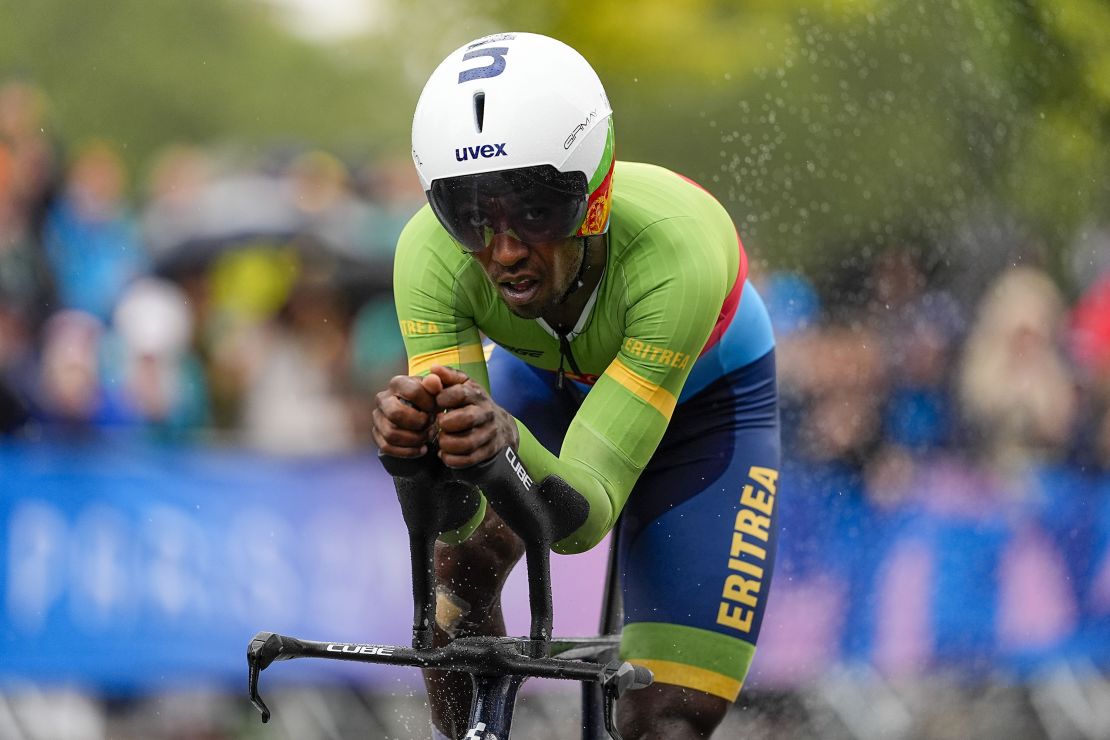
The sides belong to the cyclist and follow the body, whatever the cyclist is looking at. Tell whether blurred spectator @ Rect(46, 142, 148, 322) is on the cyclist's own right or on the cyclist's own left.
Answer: on the cyclist's own right

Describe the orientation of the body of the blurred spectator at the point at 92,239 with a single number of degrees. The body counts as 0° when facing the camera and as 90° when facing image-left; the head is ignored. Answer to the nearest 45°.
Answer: approximately 0°

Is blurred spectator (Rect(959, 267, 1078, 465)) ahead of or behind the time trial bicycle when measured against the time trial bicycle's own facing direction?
behind

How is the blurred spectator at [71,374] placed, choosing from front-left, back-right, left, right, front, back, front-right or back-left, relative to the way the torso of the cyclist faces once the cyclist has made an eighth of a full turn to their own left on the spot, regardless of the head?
back-right

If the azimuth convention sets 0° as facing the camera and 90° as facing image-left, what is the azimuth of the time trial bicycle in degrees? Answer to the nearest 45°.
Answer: approximately 45°

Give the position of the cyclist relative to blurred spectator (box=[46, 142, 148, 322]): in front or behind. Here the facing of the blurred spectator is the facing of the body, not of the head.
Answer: in front

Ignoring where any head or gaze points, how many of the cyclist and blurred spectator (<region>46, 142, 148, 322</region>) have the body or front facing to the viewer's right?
0

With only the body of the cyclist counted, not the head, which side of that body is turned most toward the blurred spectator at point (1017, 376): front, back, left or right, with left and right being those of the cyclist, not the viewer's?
back
